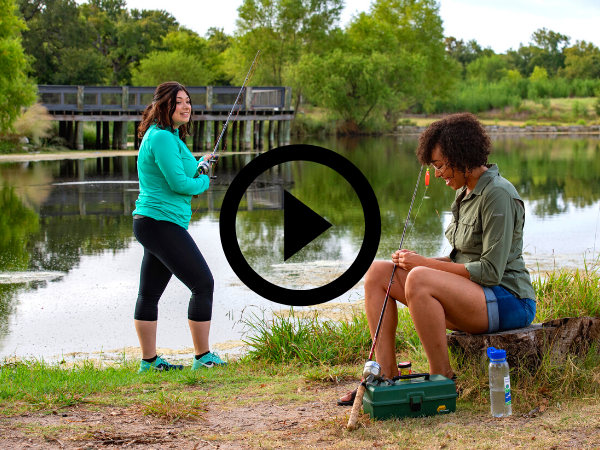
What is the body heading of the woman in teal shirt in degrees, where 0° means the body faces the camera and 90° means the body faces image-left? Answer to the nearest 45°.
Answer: approximately 270°

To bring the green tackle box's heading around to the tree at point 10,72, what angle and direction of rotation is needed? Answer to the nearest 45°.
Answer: approximately 135° to its right

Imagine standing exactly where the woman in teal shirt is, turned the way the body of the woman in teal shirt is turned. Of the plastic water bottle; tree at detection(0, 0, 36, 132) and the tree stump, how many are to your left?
1

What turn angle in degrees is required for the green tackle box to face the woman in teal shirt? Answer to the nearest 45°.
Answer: approximately 135° to its right

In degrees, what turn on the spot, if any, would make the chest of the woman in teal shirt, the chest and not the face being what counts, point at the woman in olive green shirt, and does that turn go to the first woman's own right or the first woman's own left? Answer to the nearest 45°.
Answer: approximately 45° to the first woman's own right

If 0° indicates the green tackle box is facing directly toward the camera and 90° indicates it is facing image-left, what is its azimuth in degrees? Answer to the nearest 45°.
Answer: approximately 0°

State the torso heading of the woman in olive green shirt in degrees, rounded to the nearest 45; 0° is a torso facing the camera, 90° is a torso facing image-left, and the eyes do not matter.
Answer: approximately 90°

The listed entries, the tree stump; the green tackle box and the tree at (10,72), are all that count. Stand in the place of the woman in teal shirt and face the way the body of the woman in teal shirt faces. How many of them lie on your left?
1
